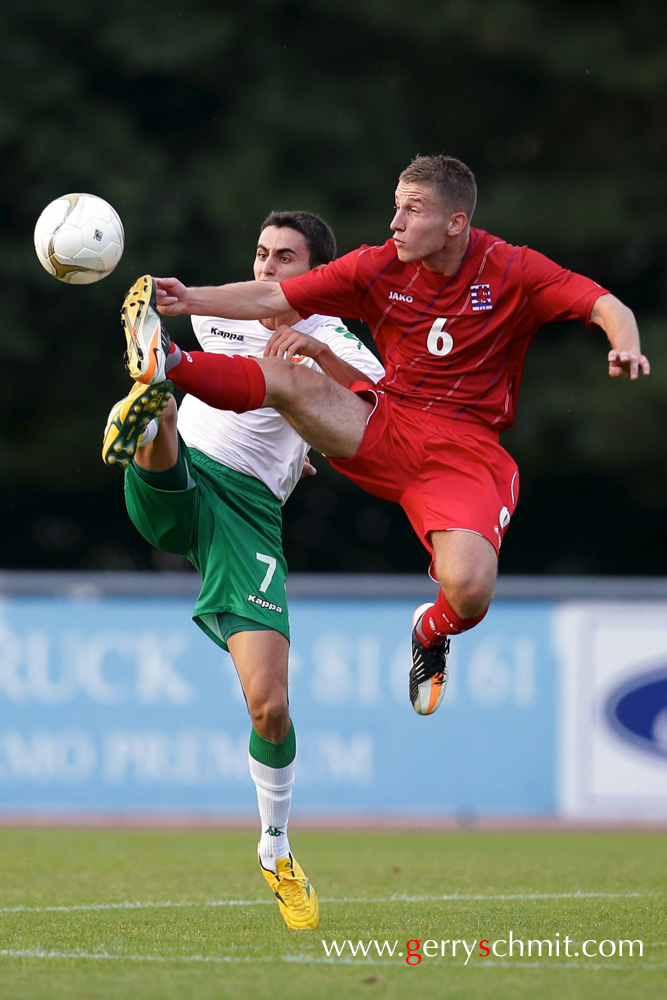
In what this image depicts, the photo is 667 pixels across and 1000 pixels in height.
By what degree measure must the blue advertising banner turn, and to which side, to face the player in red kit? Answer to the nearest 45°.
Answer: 0° — it already faces them

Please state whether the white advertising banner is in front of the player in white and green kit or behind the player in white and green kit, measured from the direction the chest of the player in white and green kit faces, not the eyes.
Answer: behind

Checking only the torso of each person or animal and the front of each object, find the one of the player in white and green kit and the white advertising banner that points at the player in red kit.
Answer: the white advertising banner

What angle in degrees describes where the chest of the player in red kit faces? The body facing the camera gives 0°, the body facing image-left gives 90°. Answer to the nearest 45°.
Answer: approximately 0°

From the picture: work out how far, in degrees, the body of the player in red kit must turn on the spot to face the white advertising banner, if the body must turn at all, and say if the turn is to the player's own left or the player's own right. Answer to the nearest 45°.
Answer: approximately 180°

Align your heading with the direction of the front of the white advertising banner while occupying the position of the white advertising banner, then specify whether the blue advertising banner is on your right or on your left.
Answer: on your right

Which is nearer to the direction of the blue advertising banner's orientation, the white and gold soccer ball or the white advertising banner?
the white and gold soccer ball

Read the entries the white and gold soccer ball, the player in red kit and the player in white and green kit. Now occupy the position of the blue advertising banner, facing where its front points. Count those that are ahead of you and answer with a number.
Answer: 3

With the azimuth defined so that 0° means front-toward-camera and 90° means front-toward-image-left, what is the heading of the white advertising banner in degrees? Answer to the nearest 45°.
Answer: approximately 0°

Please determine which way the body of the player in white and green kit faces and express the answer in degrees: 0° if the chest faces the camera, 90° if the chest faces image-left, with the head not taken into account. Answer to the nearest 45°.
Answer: approximately 45°
